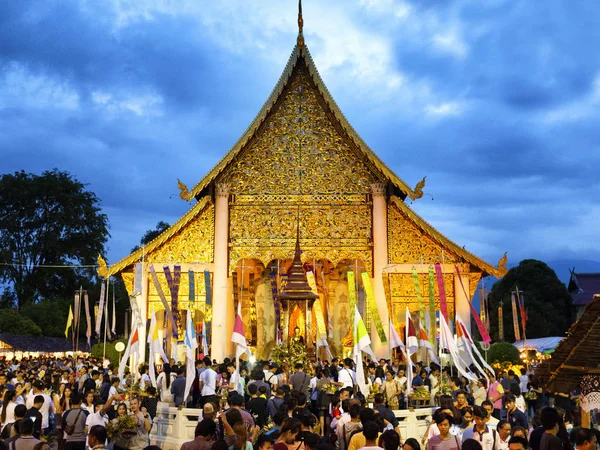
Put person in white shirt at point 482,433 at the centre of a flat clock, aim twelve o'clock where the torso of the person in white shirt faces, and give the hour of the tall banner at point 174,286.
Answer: The tall banner is roughly at 5 o'clock from the person in white shirt.

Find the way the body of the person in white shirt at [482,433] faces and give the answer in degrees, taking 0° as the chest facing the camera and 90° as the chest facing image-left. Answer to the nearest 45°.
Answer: approximately 0°

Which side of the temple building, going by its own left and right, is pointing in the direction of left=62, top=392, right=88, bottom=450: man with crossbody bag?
front

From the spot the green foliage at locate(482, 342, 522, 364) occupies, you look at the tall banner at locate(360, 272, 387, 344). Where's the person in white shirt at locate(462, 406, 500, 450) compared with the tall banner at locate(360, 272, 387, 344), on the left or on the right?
left

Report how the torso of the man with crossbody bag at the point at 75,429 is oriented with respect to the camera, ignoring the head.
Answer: away from the camera

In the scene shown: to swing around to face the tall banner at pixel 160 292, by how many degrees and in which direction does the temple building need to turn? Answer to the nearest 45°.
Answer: approximately 45° to its right

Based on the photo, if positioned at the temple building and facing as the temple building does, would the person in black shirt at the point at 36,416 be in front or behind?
in front

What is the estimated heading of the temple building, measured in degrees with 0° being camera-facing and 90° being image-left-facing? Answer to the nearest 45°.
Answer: approximately 0°

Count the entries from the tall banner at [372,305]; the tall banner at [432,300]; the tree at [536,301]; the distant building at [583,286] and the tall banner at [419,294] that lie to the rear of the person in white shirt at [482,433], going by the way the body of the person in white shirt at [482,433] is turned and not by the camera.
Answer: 5

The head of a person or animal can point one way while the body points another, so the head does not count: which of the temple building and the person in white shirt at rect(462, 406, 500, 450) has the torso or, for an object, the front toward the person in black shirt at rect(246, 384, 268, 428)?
the temple building

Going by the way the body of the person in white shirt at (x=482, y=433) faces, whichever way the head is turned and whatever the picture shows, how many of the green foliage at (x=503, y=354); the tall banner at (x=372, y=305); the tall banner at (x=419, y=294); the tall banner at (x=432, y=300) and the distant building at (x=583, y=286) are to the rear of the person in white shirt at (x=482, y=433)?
5

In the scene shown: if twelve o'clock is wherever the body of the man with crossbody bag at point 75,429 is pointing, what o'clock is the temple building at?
The temple building is roughly at 1 o'clock from the man with crossbody bag.

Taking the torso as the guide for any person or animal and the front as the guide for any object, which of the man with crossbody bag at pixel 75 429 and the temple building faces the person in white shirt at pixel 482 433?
the temple building
